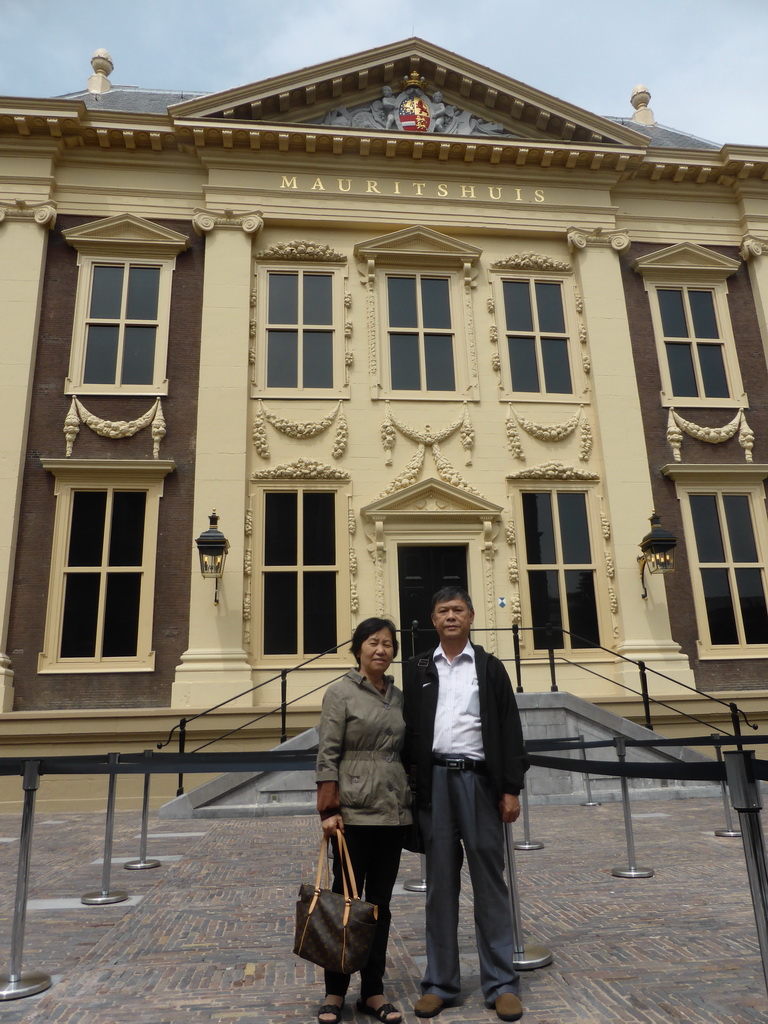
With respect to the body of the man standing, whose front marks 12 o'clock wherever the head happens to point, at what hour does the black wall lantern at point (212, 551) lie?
The black wall lantern is roughly at 5 o'clock from the man standing.

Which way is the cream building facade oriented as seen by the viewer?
toward the camera

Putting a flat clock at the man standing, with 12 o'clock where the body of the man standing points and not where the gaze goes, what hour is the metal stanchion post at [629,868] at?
The metal stanchion post is roughly at 7 o'clock from the man standing.

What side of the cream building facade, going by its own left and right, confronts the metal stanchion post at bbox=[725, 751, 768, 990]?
front

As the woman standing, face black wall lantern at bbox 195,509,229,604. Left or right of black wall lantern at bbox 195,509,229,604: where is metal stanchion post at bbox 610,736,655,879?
right

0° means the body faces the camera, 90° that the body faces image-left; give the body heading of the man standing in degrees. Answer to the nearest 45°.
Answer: approximately 0°

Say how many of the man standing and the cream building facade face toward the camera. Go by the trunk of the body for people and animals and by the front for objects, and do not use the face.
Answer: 2

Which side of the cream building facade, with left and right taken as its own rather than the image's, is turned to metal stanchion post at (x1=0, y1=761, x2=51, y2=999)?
front

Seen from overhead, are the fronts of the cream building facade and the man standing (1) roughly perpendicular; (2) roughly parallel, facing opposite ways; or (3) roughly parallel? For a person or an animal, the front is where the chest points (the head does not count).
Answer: roughly parallel

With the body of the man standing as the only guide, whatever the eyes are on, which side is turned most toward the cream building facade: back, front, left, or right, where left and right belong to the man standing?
back

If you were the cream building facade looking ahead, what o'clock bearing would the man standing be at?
The man standing is roughly at 12 o'clock from the cream building facade.

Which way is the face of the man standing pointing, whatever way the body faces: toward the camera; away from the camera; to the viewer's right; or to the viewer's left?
toward the camera

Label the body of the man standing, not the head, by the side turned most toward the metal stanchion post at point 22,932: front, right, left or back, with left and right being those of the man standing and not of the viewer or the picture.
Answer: right

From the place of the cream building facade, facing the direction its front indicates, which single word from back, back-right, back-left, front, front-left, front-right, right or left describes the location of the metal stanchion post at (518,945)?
front
